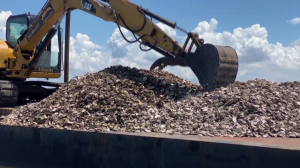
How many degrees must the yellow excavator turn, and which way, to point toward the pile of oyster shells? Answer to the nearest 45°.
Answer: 0° — it already faces it

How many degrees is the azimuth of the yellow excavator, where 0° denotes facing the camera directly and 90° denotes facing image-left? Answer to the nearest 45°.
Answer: approximately 315°
